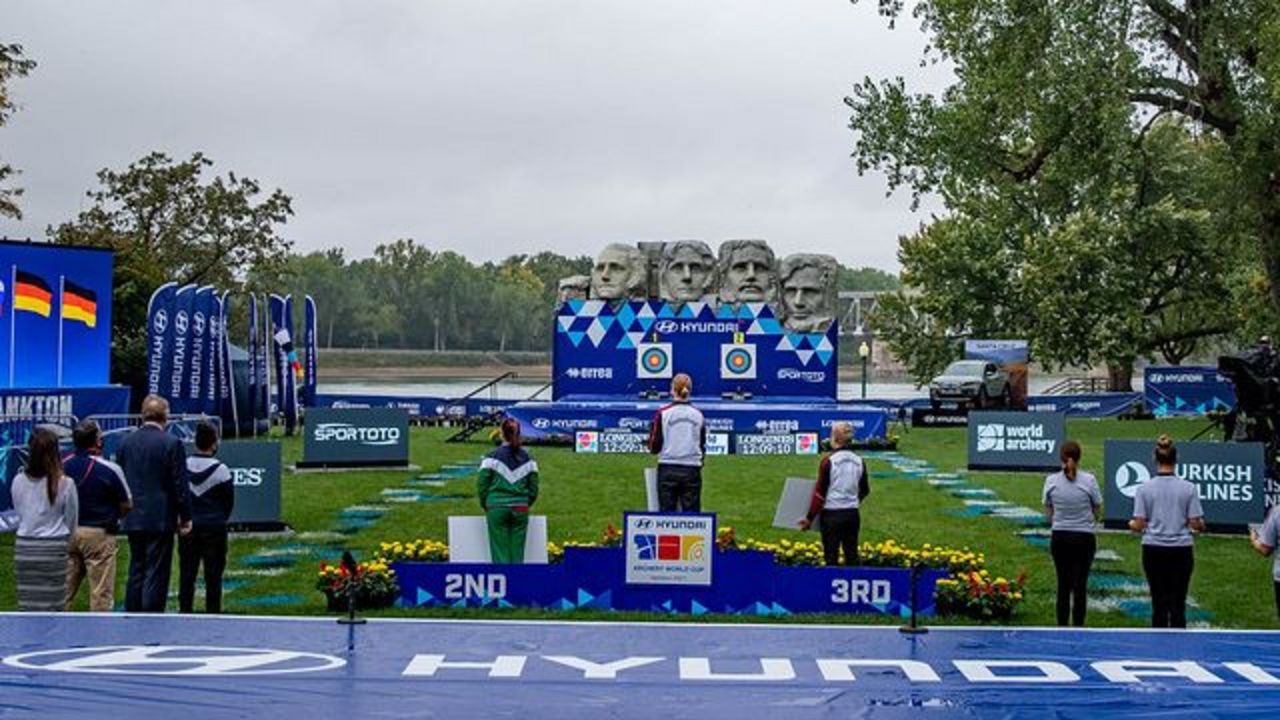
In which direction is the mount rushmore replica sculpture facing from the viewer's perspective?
toward the camera

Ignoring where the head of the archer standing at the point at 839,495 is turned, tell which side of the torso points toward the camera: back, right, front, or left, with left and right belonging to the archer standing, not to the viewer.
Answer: back

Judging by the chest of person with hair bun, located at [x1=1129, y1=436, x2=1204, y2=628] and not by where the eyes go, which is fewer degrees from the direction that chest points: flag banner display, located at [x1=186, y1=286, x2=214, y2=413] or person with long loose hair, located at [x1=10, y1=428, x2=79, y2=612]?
the flag banner display

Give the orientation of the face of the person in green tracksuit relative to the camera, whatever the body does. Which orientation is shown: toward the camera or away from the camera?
away from the camera

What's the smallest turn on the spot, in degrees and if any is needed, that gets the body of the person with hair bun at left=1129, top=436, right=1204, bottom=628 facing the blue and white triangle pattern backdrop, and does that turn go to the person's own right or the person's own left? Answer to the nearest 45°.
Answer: approximately 45° to the person's own left

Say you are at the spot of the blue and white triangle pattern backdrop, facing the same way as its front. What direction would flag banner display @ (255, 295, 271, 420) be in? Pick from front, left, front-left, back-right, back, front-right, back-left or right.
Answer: right

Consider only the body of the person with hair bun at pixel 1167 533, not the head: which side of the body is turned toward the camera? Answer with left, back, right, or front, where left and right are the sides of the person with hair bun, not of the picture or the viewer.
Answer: back

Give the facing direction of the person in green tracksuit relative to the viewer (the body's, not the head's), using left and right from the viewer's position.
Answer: facing away from the viewer

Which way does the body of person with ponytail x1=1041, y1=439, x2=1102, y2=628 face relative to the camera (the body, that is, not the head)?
away from the camera

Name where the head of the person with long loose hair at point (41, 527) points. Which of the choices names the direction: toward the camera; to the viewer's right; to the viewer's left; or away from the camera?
away from the camera

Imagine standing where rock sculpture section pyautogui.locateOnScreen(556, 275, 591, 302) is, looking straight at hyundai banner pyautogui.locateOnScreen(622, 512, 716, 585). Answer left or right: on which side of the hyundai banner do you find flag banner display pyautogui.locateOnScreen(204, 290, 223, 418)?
right

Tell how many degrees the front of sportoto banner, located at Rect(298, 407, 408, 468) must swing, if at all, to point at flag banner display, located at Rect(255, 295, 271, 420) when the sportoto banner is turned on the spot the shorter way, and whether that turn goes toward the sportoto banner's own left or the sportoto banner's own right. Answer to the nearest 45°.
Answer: approximately 180°

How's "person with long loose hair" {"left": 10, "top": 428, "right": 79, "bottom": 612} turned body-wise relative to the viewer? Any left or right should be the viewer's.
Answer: facing away from the viewer

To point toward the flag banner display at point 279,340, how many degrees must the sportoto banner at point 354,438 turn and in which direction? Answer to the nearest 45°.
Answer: approximately 180°

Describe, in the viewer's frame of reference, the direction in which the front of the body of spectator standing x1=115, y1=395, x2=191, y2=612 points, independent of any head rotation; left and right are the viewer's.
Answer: facing away from the viewer

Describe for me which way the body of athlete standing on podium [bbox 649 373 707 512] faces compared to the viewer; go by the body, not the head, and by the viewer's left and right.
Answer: facing away from the viewer

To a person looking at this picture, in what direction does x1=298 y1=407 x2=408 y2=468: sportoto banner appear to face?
facing the viewer
